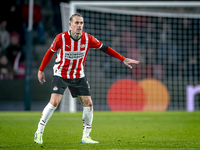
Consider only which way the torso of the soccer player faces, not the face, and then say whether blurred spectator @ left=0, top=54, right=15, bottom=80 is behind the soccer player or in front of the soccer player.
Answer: behind

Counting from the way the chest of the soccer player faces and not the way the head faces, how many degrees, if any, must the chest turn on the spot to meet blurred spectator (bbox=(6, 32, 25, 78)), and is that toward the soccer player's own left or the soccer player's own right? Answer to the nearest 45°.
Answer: approximately 135° to the soccer player's own left
